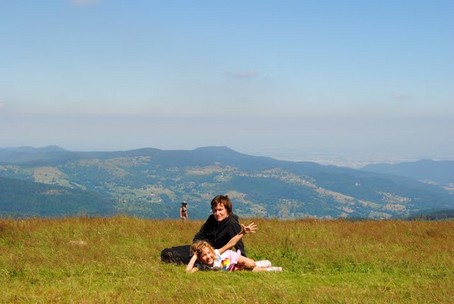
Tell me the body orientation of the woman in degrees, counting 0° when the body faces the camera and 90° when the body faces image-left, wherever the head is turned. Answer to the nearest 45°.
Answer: approximately 45°
